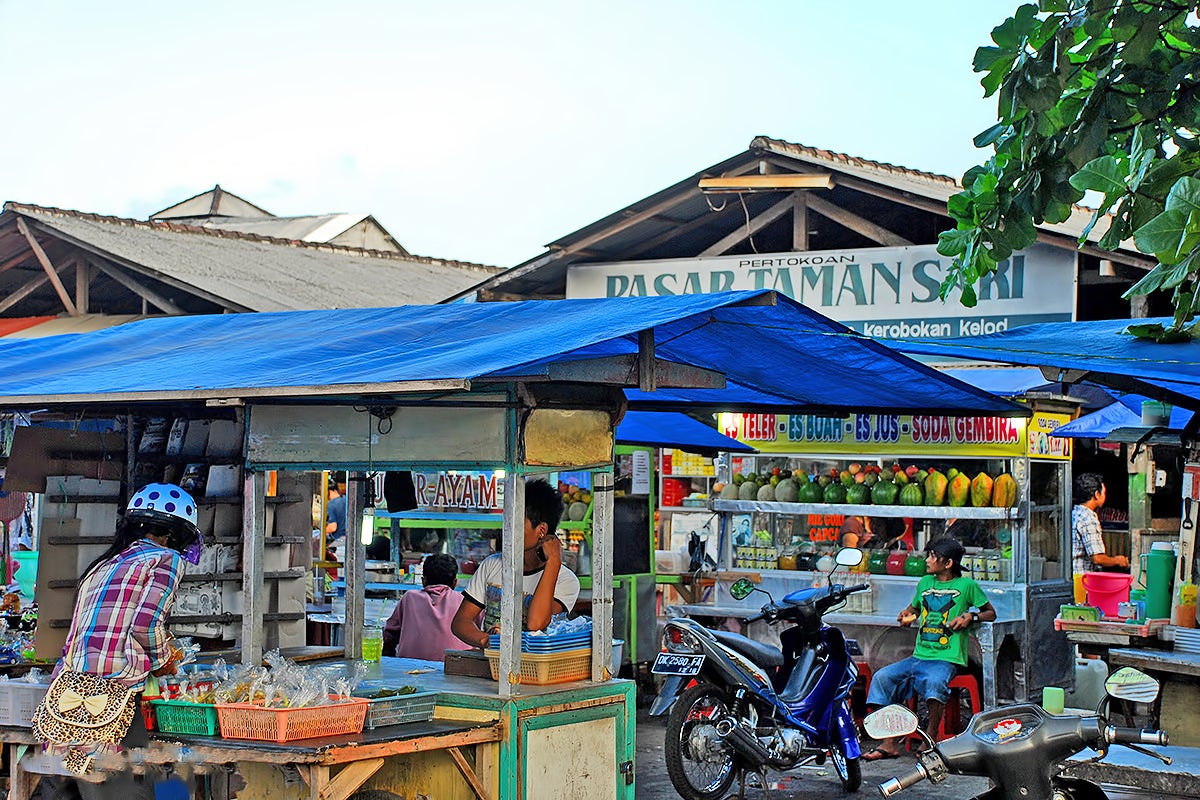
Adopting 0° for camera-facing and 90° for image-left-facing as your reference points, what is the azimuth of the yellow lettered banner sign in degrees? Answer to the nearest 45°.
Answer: approximately 0°

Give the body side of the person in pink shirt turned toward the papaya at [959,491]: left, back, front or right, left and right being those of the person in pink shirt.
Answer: right

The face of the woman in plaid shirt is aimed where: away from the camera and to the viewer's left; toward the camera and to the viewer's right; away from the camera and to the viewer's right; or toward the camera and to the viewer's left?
away from the camera and to the viewer's right

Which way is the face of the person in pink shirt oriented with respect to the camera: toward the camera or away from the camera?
away from the camera

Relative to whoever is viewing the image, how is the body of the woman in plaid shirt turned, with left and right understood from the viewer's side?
facing away from the viewer and to the right of the viewer

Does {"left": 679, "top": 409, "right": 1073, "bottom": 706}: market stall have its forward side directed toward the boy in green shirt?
yes

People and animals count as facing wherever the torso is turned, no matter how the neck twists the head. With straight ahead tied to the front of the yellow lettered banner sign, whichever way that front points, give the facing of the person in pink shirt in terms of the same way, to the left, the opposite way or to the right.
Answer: the opposite way

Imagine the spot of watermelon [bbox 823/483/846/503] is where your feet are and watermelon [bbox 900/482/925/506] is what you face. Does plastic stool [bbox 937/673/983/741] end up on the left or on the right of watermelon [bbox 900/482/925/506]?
right

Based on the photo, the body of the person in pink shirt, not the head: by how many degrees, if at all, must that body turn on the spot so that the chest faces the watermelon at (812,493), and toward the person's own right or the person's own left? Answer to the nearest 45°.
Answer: approximately 45° to the person's own right

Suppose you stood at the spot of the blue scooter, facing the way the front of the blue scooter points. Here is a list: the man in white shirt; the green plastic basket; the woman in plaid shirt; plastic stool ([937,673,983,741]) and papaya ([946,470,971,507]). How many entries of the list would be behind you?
3
